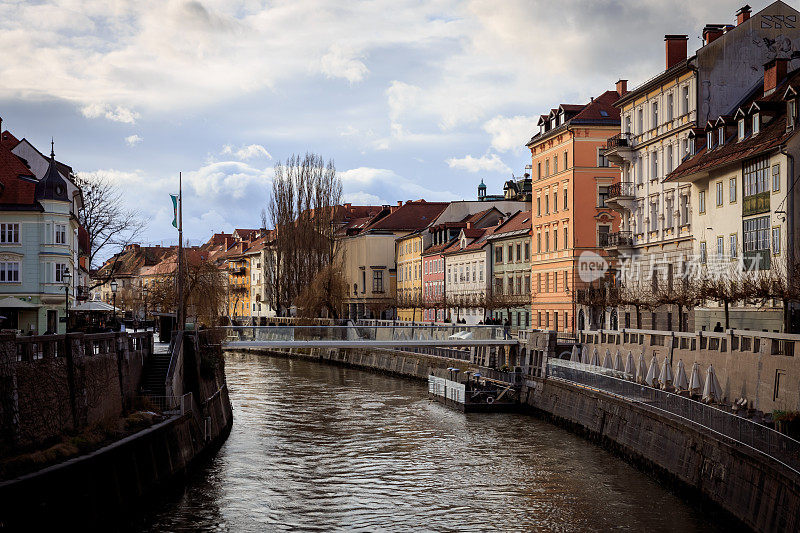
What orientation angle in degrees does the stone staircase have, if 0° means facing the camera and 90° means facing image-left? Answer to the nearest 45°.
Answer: approximately 0°

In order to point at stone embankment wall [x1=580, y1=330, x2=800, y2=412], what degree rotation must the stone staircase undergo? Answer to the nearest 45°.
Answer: approximately 45° to its left

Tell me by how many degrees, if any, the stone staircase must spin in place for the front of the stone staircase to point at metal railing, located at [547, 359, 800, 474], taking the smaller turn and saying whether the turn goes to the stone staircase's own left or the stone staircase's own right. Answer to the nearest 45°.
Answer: approximately 45° to the stone staircase's own left

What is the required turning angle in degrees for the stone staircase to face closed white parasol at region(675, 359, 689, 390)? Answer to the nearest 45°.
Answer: approximately 90° to its left
